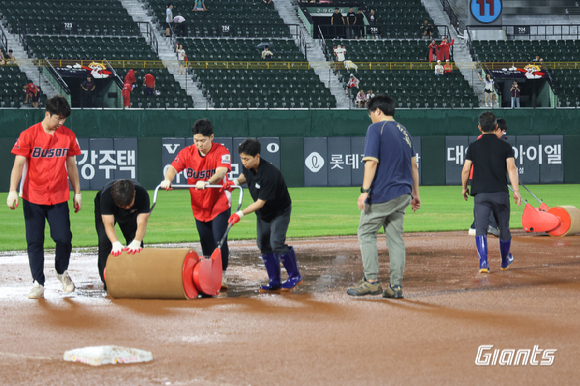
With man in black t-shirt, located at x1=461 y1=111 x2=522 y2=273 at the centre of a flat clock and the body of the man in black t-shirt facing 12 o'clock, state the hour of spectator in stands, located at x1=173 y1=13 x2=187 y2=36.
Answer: The spectator in stands is roughly at 11 o'clock from the man in black t-shirt.

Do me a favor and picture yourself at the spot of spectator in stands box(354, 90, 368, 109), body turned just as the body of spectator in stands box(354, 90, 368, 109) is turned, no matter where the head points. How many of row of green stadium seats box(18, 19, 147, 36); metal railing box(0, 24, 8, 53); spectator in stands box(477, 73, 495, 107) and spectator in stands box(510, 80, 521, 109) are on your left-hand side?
2

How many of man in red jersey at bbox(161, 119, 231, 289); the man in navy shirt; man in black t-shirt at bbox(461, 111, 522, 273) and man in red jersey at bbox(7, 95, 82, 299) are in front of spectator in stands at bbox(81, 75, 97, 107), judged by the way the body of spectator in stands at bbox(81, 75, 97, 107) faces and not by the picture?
4

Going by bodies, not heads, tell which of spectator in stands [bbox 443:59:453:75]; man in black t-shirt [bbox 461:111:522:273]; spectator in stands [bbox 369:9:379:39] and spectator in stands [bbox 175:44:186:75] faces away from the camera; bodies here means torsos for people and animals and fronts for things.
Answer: the man in black t-shirt

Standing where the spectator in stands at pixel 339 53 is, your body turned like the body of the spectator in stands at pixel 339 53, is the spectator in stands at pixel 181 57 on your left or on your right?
on your right

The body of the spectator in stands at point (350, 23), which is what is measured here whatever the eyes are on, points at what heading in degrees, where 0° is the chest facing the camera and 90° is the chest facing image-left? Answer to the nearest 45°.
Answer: approximately 0°

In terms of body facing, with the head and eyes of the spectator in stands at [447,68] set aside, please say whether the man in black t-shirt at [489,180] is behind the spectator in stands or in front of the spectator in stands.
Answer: in front

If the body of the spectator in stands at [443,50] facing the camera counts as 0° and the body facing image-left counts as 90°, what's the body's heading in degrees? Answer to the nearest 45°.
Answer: approximately 0°

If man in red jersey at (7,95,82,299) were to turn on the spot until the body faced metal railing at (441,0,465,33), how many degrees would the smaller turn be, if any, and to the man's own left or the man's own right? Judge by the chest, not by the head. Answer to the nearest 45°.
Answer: approximately 135° to the man's own left

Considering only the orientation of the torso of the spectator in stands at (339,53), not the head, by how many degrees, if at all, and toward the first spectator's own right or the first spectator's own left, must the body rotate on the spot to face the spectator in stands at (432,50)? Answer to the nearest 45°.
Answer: approximately 90° to the first spectator's own left

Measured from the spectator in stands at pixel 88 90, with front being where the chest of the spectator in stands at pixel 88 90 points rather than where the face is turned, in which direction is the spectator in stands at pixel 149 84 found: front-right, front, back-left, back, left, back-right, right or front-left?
left

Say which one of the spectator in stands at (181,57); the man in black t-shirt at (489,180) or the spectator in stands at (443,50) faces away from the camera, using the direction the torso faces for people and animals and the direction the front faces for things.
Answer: the man in black t-shirt
